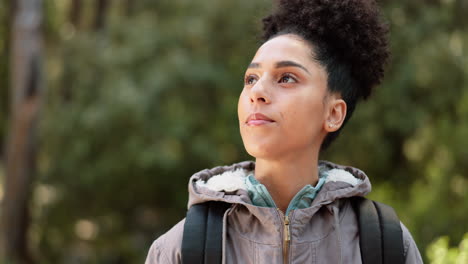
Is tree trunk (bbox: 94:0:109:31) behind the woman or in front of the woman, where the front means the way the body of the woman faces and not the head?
behind

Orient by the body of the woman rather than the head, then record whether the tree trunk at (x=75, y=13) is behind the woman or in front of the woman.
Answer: behind

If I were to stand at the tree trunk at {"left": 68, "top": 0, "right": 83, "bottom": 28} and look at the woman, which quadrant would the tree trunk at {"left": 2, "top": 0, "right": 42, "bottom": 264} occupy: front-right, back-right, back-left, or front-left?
front-right

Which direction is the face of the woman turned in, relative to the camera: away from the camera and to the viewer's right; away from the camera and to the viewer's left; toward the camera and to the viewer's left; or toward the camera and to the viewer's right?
toward the camera and to the viewer's left

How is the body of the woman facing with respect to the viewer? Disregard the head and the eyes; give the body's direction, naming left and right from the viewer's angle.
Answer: facing the viewer

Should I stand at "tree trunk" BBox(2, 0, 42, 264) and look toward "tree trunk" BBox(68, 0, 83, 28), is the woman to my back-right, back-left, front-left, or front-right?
back-right

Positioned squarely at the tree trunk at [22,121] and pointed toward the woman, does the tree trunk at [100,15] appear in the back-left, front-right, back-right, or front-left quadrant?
back-left

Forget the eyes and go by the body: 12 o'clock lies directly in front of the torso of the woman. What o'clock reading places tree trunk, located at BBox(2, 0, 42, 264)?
The tree trunk is roughly at 5 o'clock from the woman.
